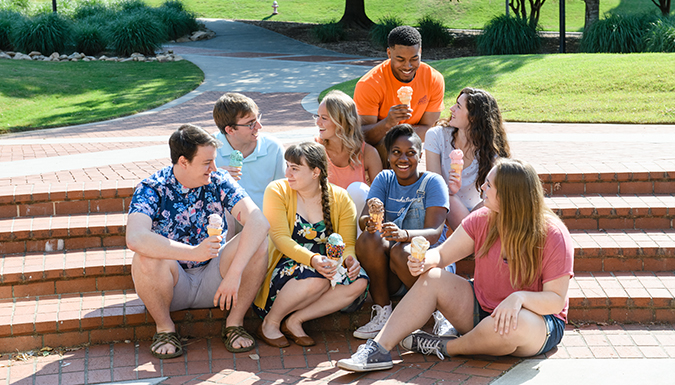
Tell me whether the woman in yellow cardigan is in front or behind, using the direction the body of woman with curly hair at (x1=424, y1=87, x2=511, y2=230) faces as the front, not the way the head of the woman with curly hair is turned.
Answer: in front

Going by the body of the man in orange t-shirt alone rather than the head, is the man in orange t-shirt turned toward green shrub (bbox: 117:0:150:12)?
no

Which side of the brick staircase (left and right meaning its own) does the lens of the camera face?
front

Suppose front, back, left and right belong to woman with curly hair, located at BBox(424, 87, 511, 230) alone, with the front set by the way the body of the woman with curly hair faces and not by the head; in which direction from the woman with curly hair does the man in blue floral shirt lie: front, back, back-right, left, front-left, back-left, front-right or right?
front

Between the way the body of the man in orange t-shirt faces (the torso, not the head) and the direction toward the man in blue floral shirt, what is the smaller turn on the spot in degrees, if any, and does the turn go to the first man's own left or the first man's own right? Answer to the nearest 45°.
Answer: approximately 45° to the first man's own right

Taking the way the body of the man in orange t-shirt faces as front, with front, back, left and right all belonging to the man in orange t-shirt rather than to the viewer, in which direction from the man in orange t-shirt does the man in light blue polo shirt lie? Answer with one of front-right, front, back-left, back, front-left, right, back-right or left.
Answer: front-right

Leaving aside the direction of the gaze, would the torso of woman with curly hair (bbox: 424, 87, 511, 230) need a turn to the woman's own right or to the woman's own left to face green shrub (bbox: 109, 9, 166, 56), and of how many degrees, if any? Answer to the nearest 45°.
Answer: approximately 90° to the woman's own right

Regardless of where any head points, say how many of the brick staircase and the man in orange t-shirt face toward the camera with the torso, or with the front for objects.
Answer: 2

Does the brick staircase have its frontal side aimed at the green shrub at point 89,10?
no

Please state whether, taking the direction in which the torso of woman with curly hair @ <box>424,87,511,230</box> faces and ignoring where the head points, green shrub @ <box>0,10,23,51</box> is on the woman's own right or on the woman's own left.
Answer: on the woman's own right

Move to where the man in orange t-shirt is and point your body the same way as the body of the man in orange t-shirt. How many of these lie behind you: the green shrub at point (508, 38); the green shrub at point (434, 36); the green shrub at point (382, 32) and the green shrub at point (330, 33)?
4

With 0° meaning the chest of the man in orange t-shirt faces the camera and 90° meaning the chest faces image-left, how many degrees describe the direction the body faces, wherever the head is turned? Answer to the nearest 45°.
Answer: approximately 0°

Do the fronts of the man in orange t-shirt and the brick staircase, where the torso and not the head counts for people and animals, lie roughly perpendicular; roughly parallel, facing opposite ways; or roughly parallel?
roughly parallel
